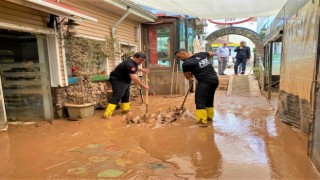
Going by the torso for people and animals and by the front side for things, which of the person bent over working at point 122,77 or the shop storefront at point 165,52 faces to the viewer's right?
the person bent over working

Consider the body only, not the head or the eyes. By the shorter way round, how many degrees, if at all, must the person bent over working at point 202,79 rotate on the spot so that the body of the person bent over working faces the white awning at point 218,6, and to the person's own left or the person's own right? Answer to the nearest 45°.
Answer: approximately 45° to the person's own right

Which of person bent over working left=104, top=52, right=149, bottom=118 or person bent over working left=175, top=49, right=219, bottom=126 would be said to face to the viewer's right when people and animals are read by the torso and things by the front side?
person bent over working left=104, top=52, right=149, bottom=118

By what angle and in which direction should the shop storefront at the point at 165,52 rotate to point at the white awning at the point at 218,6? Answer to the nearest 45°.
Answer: approximately 45° to its left

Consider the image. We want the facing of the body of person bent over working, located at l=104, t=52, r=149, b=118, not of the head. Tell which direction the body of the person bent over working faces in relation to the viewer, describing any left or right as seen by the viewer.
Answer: facing to the right of the viewer

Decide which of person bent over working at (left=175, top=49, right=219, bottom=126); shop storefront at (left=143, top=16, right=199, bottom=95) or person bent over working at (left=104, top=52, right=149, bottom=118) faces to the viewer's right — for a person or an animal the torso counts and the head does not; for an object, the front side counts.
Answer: person bent over working at (left=104, top=52, right=149, bottom=118)

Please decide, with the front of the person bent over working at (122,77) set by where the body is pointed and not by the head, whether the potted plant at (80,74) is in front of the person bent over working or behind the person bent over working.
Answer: behind
